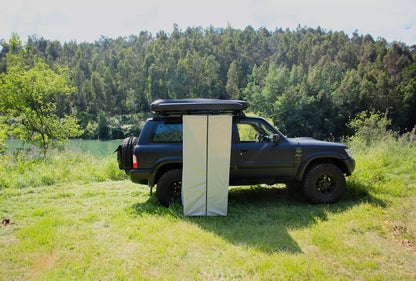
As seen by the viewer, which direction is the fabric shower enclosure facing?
toward the camera

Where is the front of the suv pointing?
to the viewer's right

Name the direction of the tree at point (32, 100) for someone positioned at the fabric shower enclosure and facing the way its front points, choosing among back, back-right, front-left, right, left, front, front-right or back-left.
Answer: back-right
